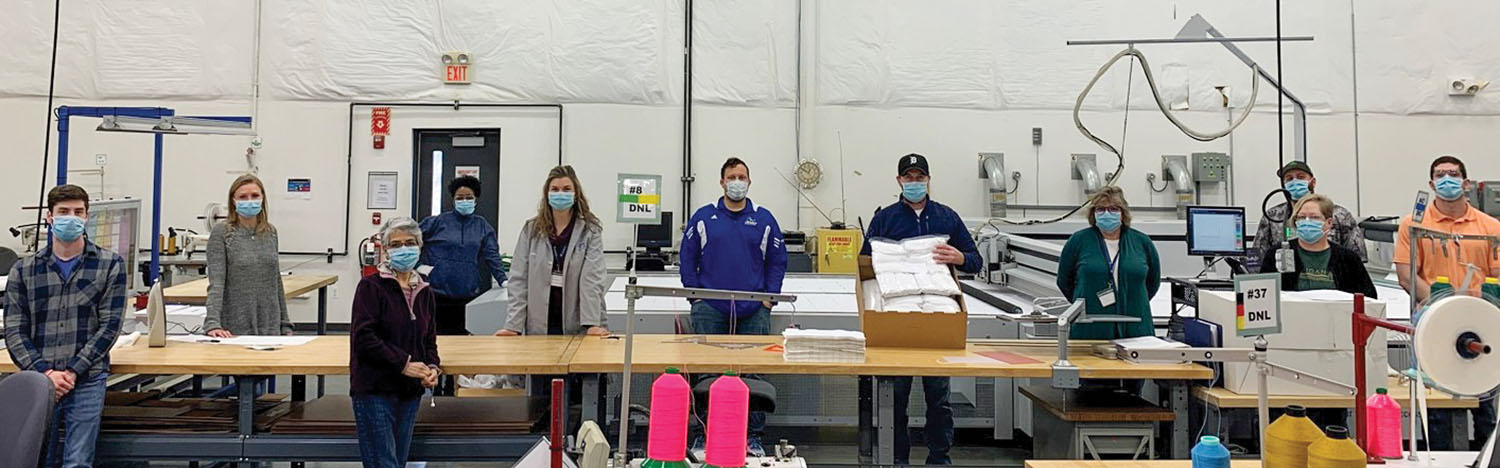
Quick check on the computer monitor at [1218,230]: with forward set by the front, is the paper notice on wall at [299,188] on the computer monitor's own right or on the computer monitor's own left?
on the computer monitor's own right

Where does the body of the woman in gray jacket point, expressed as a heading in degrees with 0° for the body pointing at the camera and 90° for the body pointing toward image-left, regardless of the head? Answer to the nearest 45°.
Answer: approximately 0°

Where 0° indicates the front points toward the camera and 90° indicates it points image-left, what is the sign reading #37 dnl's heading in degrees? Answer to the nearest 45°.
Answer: approximately 0°
